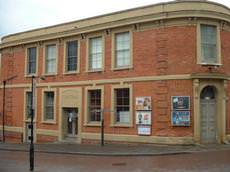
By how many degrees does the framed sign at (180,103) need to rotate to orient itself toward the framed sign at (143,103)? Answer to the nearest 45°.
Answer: approximately 135° to its right

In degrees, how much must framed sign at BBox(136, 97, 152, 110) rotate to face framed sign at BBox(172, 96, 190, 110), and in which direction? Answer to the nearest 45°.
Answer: approximately 45° to its left

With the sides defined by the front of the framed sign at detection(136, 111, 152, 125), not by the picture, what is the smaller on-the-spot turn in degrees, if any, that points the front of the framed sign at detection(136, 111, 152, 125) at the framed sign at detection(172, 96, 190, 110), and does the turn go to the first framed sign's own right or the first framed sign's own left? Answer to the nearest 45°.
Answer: approximately 45° to the first framed sign's own left

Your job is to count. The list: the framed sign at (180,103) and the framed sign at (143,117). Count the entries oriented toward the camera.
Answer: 2

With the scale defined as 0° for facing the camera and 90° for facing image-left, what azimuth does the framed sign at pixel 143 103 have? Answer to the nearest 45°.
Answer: approximately 0°
